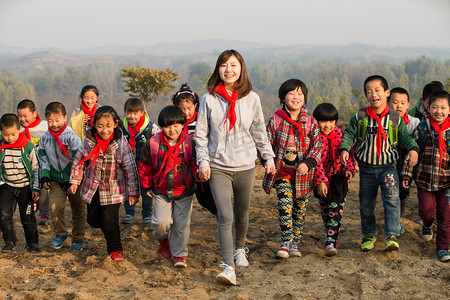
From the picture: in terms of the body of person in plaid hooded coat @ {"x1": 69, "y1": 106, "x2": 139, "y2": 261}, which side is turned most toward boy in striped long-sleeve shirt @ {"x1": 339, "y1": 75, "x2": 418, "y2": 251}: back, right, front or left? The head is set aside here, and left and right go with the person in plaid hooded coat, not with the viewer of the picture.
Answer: left

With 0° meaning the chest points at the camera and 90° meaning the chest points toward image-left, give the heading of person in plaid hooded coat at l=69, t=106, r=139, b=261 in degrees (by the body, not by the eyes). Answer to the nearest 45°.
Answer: approximately 0°

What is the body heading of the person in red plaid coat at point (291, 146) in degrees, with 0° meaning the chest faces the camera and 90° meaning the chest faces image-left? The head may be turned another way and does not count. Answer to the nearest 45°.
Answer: approximately 0°

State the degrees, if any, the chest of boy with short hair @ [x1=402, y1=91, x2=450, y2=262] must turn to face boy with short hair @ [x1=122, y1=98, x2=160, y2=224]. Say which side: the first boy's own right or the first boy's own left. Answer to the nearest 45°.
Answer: approximately 90° to the first boy's own right

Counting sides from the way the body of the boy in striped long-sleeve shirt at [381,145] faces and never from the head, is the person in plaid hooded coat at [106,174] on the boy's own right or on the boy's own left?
on the boy's own right

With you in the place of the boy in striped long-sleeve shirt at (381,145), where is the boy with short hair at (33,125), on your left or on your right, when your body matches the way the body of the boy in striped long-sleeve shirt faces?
on your right

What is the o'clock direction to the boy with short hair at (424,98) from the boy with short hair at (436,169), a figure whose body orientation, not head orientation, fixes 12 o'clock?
the boy with short hair at (424,98) is roughly at 6 o'clock from the boy with short hair at (436,169).
